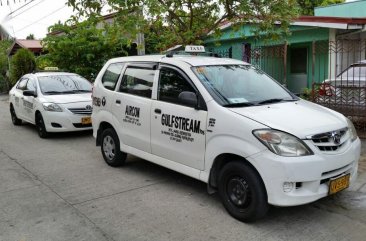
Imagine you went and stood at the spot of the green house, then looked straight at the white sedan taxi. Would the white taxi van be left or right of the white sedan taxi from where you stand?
left

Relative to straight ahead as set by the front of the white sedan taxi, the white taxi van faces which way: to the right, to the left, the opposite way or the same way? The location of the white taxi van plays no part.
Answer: the same way

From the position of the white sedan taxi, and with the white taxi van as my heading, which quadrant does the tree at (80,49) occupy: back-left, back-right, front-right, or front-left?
back-left

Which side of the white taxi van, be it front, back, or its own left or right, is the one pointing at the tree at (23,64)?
back

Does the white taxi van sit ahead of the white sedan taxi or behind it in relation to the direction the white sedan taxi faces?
ahead

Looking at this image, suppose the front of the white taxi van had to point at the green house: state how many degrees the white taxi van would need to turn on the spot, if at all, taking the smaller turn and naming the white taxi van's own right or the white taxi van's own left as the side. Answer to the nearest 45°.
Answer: approximately 135° to the white taxi van's own left

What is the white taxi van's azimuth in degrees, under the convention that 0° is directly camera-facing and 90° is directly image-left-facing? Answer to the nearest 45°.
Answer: approximately 315°

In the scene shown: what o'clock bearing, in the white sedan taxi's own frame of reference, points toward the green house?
The green house is roughly at 10 o'clock from the white sedan taxi.

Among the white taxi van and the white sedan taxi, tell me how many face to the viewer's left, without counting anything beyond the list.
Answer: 0

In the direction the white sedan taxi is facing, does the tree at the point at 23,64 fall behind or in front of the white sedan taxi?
behind

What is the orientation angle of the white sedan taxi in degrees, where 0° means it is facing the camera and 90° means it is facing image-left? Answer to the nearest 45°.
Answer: approximately 315°
